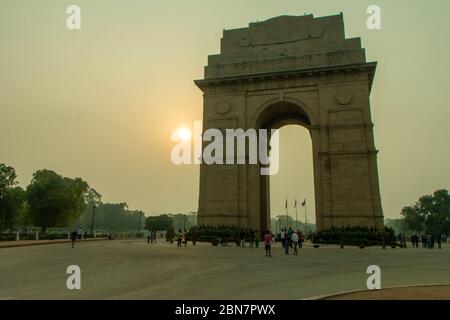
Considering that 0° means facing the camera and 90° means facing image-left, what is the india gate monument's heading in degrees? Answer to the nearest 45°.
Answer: approximately 0°
